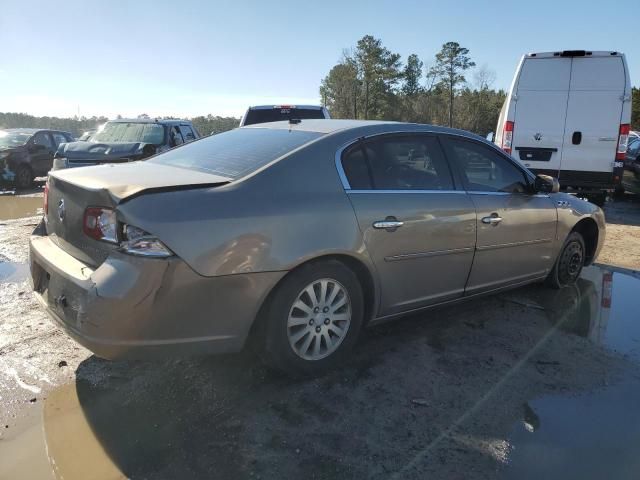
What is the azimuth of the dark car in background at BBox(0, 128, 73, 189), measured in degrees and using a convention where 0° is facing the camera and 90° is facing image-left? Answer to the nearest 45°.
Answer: approximately 45°

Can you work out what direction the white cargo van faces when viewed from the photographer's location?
facing away from the viewer

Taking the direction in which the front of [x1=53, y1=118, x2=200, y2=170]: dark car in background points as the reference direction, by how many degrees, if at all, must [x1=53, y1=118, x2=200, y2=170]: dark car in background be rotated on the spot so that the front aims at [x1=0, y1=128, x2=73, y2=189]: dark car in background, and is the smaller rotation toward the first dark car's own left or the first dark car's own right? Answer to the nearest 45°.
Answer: approximately 90° to the first dark car's own right

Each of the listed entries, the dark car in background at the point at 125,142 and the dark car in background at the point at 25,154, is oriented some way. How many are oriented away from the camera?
0

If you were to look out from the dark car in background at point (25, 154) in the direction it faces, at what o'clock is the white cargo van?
The white cargo van is roughly at 9 o'clock from the dark car in background.

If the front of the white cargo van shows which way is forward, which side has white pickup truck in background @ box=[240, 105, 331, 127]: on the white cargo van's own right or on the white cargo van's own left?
on the white cargo van's own left

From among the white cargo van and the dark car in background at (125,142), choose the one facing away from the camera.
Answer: the white cargo van

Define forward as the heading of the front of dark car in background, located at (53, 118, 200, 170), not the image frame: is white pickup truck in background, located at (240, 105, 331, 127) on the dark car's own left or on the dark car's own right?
on the dark car's own left

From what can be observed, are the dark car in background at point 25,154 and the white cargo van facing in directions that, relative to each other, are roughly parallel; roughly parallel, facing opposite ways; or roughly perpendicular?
roughly parallel, facing opposite ways

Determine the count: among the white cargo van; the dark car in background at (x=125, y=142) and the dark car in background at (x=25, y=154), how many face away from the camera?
1

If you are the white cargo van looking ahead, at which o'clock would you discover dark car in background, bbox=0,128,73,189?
The dark car in background is roughly at 9 o'clock from the white cargo van.

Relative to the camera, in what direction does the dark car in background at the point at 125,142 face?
facing the viewer and to the left of the viewer

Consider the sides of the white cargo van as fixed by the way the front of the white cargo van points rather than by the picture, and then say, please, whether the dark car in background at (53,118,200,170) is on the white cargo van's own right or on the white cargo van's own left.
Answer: on the white cargo van's own left

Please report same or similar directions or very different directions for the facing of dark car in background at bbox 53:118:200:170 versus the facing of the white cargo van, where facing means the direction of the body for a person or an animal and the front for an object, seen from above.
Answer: very different directions
